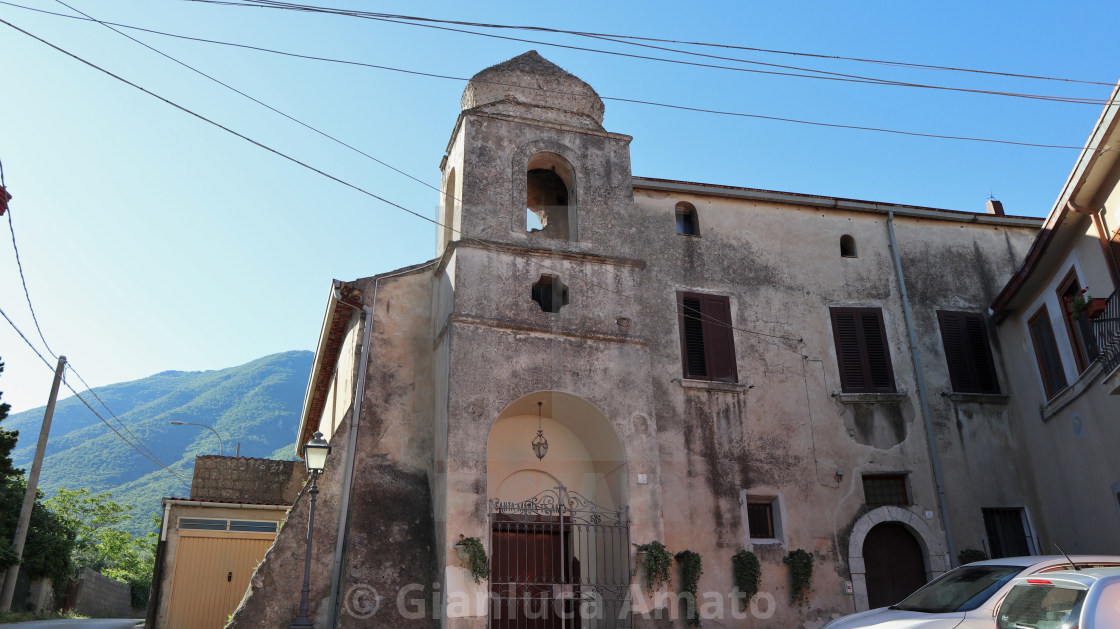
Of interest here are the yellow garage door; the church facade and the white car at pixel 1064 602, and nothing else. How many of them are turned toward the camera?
2

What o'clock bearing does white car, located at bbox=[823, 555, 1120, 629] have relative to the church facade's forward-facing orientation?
The white car is roughly at 11 o'clock from the church facade.

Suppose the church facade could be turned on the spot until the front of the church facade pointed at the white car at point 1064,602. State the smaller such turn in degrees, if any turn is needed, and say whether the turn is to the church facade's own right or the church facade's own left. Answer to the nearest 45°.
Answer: approximately 45° to the church facade's own left

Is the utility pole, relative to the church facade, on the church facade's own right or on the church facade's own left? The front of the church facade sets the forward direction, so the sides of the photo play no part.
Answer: on the church facade's own right

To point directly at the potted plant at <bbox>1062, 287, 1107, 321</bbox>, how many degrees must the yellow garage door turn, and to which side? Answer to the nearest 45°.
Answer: approximately 45° to its left

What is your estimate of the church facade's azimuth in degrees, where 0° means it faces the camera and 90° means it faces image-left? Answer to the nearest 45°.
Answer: approximately 0°

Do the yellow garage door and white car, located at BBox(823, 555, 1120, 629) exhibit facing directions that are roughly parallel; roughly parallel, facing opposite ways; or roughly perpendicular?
roughly perpendicular

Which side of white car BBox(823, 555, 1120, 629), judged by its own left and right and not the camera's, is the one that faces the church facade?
right
